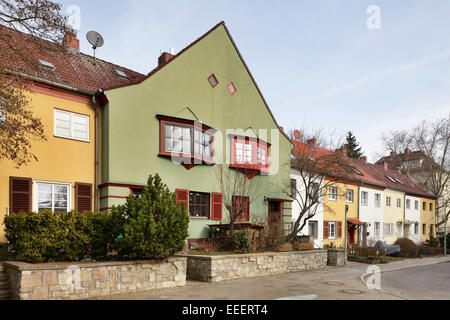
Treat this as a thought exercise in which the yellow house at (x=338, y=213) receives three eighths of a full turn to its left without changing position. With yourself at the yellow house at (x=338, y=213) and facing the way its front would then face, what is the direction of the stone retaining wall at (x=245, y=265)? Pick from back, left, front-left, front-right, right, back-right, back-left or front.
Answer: back

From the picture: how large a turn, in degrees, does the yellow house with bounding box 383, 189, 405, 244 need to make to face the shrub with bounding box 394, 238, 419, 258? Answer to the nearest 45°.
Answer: approximately 45° to its right

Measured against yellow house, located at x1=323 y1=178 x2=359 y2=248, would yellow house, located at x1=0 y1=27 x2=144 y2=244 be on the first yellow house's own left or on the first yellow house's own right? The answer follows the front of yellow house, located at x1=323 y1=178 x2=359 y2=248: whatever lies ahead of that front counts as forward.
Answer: on the first yellow house's own right

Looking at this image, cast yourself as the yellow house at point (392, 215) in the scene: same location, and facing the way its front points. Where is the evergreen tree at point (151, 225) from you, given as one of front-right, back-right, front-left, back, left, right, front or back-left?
front-right

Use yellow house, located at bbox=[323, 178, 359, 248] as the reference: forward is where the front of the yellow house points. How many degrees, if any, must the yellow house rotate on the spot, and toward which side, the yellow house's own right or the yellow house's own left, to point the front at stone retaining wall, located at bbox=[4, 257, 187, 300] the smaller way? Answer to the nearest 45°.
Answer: approximately 45° to the yellow house's own right

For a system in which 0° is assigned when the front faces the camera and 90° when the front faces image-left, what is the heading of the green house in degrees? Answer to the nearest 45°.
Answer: approximately 315°

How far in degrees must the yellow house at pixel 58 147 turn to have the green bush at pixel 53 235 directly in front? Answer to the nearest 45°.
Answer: approximately 45° to its right

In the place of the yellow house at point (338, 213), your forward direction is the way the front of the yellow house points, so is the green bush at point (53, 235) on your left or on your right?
on your right

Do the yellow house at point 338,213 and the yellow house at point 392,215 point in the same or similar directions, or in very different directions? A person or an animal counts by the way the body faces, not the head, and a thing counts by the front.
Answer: same or similar directions

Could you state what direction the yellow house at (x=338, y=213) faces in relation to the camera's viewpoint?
facing the viewer and to the right of the viewer

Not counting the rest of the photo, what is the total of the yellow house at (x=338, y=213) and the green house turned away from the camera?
0

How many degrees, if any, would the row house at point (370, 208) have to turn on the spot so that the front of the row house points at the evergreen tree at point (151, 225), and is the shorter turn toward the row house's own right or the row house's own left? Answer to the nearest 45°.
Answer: approximately 45° to the row house's own right

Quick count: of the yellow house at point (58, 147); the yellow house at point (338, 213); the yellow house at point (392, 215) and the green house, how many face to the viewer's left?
0

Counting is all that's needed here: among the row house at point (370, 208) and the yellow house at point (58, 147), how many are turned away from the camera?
0
